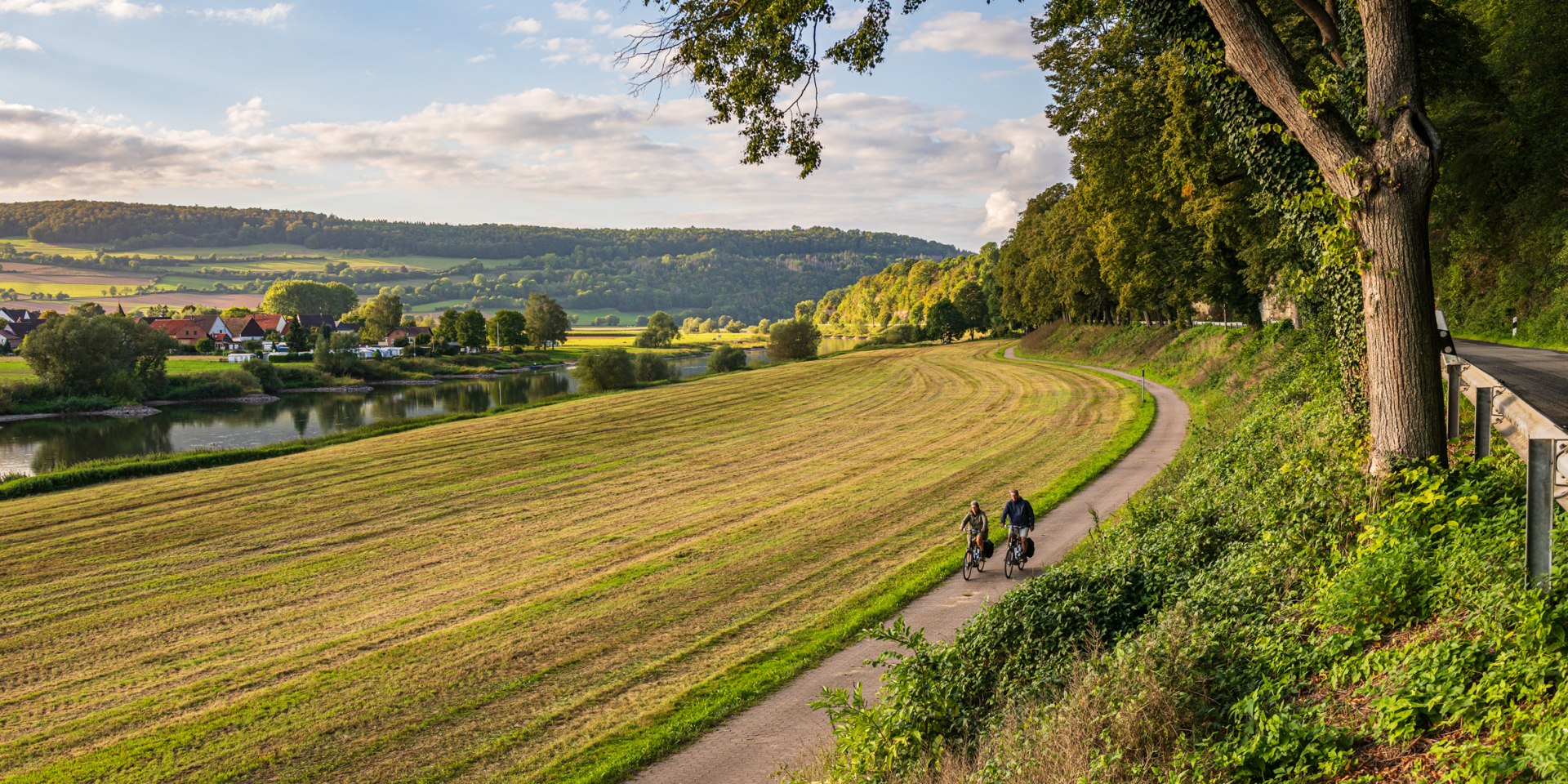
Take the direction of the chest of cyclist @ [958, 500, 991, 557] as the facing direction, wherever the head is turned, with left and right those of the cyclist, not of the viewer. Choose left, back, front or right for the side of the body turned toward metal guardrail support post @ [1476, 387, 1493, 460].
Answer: front

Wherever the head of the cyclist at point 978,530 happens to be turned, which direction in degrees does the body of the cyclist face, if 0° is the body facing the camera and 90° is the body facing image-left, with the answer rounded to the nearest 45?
approximately 45°

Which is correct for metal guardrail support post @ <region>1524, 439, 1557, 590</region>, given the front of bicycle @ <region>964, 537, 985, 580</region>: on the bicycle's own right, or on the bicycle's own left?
on the bicycle's own left

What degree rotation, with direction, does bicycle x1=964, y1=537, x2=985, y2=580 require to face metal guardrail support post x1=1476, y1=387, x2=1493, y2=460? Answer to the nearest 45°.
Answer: approximately 90° to its left

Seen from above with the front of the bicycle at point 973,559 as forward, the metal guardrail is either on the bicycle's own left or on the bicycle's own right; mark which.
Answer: on the bicycle's own left

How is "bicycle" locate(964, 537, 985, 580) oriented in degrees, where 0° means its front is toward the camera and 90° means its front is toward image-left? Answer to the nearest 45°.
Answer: approximately 45°

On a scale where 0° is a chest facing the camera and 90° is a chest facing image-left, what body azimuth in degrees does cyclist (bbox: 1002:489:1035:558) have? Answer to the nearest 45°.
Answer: approximately 45°
